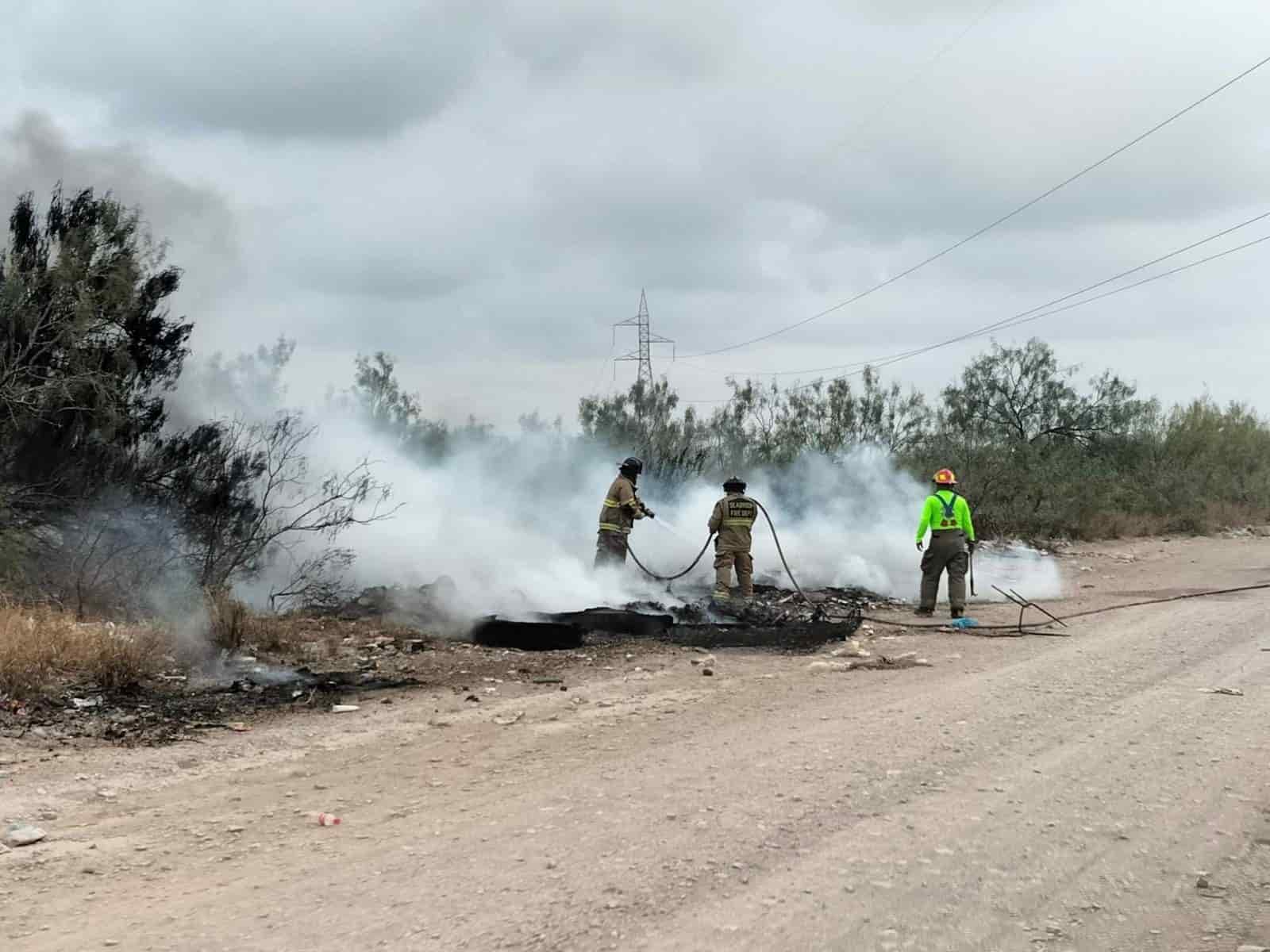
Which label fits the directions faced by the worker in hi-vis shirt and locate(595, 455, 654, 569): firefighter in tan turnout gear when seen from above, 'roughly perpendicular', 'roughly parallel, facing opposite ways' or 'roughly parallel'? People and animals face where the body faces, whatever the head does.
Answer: roughly perpendicular

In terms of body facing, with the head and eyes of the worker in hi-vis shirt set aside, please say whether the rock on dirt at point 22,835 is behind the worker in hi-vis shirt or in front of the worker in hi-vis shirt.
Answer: behind

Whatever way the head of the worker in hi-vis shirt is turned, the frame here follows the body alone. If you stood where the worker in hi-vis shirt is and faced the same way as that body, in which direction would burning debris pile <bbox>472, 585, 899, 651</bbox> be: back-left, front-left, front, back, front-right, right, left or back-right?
back-left

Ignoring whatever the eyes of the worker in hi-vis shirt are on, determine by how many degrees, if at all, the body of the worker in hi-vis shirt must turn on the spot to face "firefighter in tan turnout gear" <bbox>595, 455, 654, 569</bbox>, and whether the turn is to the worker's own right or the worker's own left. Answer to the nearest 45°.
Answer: approximately 90° to the worker's own left

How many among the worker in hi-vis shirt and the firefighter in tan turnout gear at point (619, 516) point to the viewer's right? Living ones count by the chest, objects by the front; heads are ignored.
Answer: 1

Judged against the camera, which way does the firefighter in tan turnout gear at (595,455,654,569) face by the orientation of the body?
to the viewer's right

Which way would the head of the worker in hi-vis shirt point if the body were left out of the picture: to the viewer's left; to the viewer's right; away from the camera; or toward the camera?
away from the camera

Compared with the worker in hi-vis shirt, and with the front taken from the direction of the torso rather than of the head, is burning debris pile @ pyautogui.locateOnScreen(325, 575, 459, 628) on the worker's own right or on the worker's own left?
on the worker's own left

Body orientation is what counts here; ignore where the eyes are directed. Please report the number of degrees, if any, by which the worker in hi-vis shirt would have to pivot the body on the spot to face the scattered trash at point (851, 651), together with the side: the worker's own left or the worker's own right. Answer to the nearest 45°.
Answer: approximately 180°

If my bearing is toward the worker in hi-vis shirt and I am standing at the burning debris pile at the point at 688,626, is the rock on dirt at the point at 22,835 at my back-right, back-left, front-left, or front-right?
back-right

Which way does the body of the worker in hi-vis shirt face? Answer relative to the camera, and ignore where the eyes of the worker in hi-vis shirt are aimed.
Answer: away from the camera

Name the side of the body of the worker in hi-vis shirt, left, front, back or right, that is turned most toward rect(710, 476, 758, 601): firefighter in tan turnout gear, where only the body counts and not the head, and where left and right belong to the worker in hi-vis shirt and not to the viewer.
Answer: left
